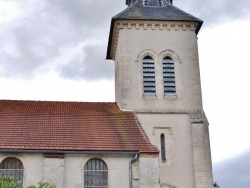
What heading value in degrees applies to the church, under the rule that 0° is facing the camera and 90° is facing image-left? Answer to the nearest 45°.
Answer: approximately 270°
